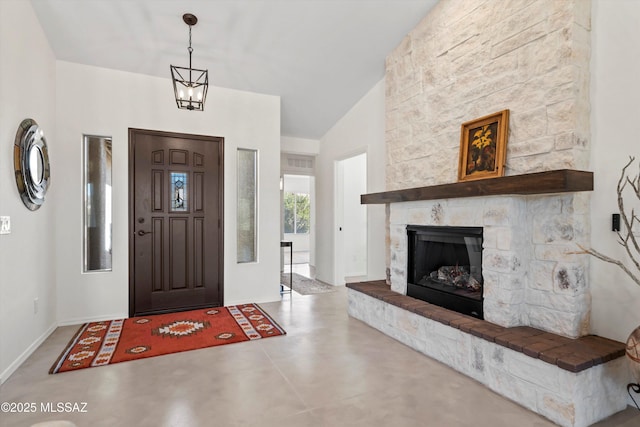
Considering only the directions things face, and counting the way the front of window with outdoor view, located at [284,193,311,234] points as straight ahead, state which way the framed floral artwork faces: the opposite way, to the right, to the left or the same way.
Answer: to the right

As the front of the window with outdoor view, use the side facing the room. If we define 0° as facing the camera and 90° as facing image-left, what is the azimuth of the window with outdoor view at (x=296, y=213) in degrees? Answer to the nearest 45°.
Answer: approximately 0°

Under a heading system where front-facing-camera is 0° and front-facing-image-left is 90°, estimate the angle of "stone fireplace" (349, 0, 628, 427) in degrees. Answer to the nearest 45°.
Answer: approximately 45°

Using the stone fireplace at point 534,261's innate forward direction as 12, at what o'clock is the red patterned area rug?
The red patterned area rug is roughly at 1 o'clock from the stone fireplace.

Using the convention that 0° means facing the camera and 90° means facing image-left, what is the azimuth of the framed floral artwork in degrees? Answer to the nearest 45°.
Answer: approximately 45°

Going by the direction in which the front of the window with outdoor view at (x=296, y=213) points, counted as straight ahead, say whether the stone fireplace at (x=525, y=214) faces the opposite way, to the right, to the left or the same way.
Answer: to the right
